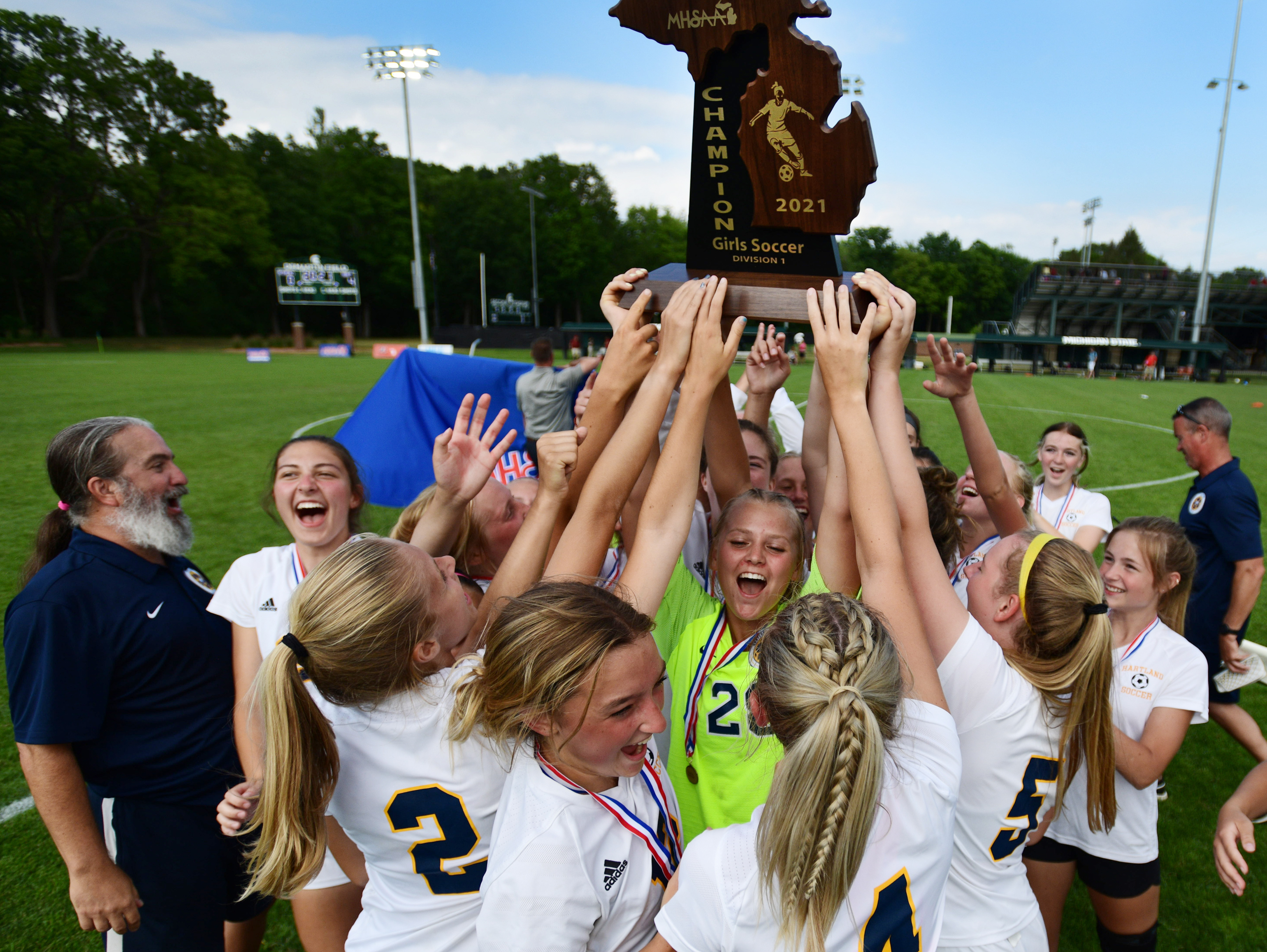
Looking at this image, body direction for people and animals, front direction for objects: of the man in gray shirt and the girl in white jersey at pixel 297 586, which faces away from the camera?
the man in gray shirt

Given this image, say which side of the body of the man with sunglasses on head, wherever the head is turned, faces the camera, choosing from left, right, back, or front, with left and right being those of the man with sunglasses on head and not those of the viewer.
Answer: left

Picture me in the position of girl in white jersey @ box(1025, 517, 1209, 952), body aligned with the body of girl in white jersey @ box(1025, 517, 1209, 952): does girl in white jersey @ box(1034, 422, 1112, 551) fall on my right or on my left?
on my right

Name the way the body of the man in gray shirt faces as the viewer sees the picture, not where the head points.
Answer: away from the camera

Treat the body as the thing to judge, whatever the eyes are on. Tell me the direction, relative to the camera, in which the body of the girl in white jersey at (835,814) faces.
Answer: away from the camera

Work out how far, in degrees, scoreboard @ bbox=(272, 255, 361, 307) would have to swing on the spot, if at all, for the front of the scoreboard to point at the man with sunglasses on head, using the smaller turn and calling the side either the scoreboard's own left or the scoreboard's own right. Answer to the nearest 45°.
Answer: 0° — it already faces them
